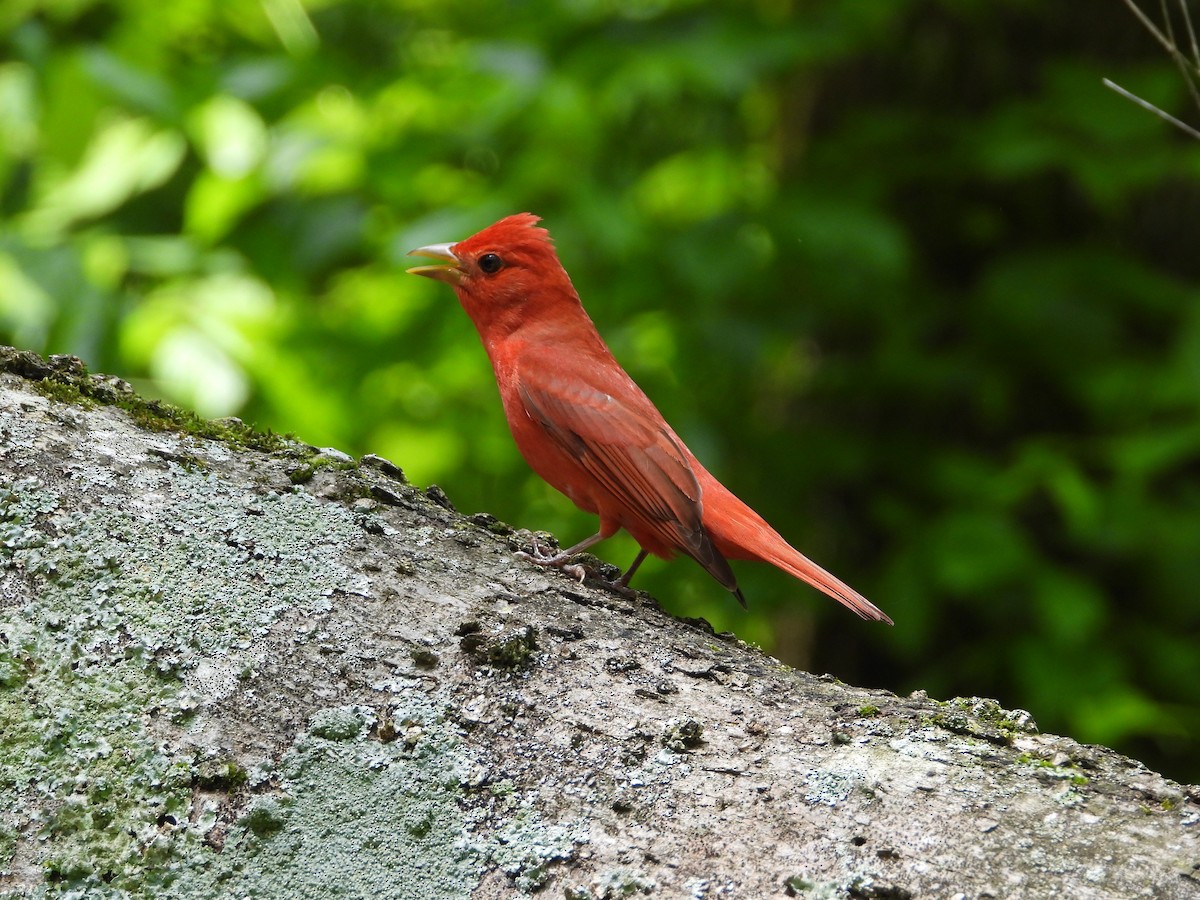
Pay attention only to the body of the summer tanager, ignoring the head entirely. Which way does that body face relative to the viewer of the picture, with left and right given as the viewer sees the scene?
facing to the left of the viewer

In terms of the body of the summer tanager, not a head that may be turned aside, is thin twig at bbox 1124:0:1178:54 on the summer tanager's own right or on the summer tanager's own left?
on the summer tanager's own right
